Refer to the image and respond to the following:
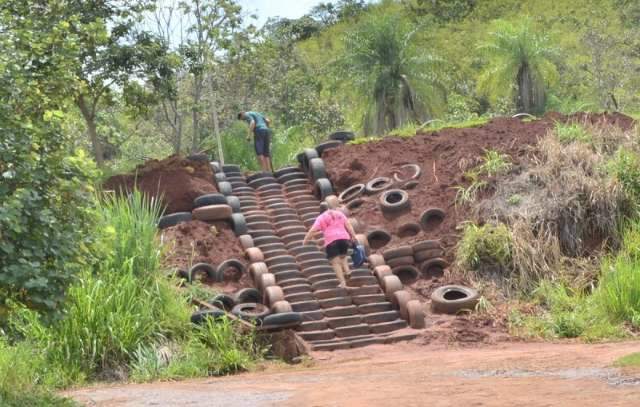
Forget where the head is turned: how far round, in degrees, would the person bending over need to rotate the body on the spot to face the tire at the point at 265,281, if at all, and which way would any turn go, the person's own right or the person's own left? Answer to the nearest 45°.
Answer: approximately 90° to the person's own left

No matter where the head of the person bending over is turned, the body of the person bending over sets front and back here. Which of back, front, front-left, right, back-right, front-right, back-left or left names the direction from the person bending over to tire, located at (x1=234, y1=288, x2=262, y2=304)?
left

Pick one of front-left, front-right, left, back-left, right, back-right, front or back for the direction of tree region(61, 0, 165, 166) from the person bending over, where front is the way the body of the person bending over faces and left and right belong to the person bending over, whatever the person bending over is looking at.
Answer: front

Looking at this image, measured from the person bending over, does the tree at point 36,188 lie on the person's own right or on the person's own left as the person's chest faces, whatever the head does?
on the person's own left

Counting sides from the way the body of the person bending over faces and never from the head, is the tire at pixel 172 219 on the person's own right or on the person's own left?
on the person's own left

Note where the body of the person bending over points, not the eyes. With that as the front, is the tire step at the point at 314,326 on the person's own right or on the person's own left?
on the person's own left
